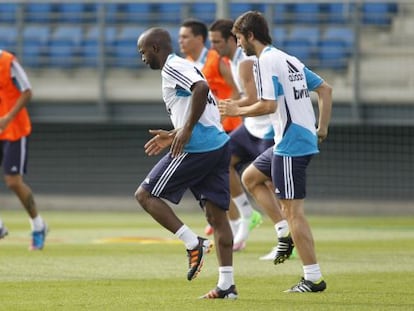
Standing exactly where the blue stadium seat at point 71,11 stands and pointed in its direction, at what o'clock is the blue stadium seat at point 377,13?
the blue stadium seat at point 377,13 is roughly at 10 o'clock from the blue stadium seat at point 71,11.

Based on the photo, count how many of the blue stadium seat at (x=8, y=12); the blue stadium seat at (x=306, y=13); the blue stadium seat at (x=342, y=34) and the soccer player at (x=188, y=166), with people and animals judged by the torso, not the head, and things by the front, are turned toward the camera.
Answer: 3

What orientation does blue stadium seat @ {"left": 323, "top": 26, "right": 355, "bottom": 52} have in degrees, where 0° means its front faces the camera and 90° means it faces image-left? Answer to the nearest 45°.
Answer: approximately 0°

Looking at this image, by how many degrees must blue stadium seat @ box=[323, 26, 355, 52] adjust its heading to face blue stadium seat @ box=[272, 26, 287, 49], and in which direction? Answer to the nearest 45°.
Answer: approximately 90° to its right

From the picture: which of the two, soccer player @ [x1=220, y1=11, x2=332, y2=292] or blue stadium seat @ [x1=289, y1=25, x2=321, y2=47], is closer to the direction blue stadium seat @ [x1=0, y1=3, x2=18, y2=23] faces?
the soccer player

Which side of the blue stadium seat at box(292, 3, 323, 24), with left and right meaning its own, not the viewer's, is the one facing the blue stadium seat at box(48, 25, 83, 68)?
right
